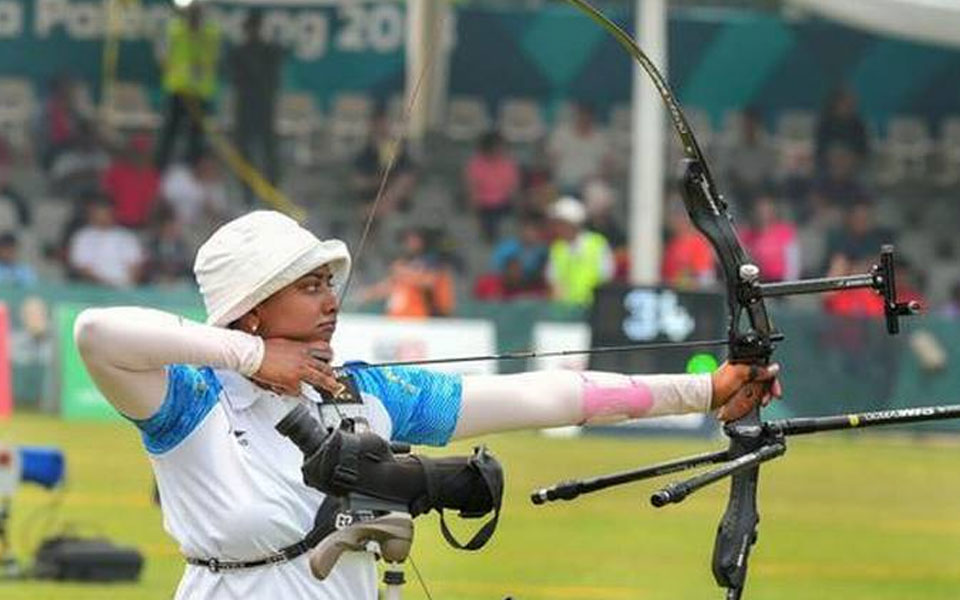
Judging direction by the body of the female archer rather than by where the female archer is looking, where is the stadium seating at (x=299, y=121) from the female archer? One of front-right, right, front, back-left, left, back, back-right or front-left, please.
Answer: back-left

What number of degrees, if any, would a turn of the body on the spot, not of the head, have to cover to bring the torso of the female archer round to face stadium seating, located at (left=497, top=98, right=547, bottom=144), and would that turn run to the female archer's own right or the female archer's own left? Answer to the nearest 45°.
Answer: approximately 135° to the female archer's own left

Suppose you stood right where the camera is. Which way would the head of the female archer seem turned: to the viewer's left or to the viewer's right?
to the viewer's right

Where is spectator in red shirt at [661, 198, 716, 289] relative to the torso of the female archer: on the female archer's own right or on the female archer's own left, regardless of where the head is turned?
on the female archer's own left
